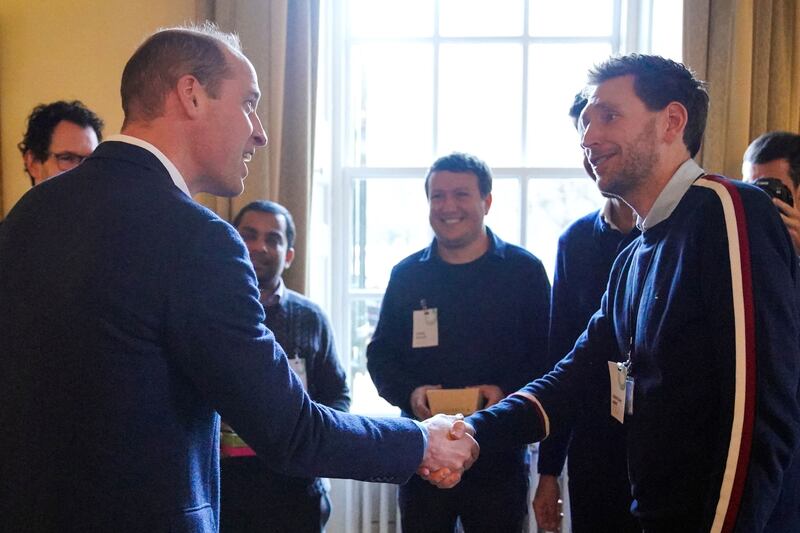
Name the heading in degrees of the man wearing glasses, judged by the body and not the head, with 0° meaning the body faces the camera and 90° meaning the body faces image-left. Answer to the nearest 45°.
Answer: approximately 315°

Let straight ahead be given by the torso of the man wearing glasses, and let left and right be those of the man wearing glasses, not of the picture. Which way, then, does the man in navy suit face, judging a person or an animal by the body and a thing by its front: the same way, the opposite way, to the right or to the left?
to the left

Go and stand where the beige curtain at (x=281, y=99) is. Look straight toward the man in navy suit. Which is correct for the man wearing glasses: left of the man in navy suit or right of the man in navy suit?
right

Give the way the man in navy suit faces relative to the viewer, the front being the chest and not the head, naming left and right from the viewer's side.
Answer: facing away from the viewer and to the right of the viewer

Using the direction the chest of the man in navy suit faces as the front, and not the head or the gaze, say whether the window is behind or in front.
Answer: in front

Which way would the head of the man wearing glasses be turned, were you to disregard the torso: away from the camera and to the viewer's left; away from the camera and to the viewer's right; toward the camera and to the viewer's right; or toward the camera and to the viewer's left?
toward the camera and to the viewer's right

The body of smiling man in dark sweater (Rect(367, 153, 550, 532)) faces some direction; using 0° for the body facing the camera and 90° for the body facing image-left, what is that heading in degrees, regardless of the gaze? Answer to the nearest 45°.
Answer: approximately 0°

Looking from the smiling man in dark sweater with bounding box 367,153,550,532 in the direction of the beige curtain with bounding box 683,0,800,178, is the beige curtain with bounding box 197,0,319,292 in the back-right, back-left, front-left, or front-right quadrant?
back-left

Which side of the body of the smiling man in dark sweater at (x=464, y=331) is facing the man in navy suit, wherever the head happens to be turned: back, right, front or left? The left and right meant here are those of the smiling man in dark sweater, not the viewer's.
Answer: front

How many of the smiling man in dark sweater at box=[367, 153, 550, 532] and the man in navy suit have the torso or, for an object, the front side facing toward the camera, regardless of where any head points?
1
